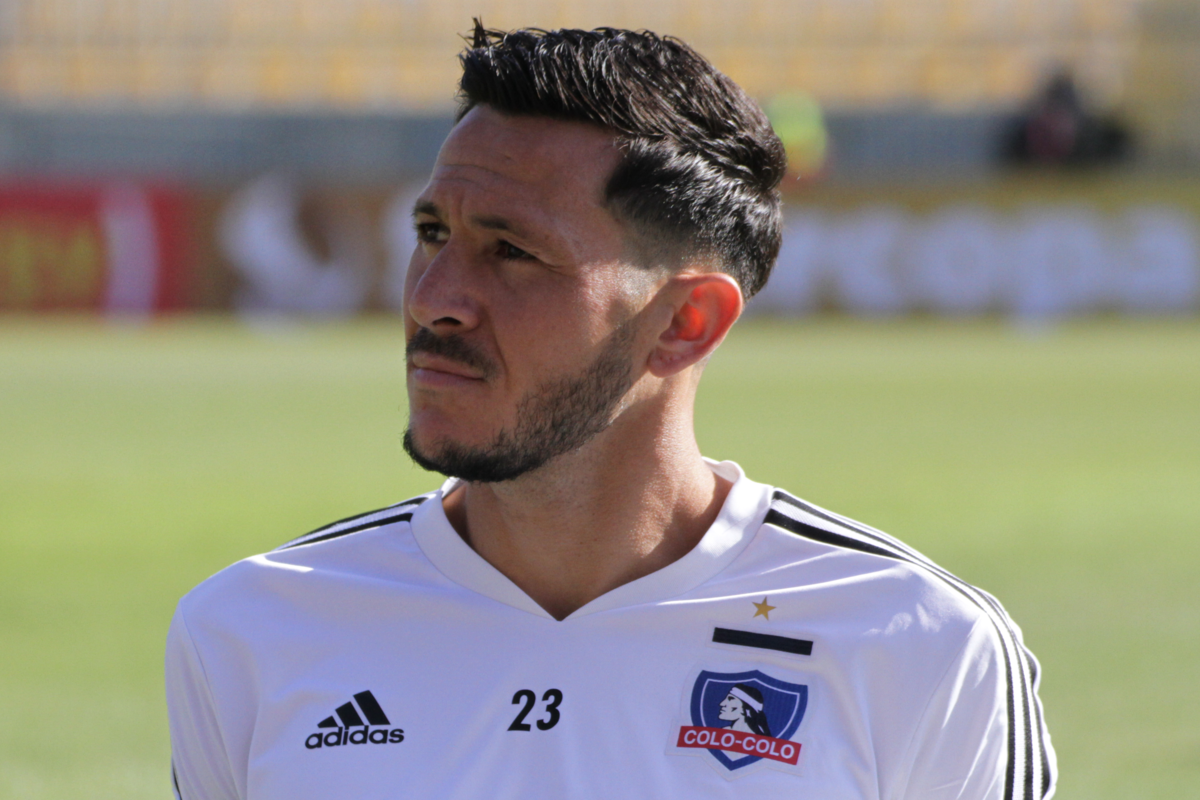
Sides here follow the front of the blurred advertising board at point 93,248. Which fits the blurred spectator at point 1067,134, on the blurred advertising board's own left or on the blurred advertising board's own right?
on the blurred advertising board's own left

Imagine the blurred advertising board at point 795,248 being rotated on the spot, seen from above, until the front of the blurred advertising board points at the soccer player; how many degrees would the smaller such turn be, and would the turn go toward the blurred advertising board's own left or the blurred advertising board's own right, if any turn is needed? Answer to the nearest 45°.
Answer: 0° — it already faces them

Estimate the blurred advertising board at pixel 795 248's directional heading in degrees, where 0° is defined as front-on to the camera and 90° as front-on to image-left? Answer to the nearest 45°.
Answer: approximately 0°

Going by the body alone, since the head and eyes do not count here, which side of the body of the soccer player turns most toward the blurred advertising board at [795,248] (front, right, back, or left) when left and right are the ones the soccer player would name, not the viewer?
back

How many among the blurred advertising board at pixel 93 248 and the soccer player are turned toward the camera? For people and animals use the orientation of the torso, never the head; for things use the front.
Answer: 2

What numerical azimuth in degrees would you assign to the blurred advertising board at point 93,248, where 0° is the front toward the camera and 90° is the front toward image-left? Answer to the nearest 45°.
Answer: approximately 0°

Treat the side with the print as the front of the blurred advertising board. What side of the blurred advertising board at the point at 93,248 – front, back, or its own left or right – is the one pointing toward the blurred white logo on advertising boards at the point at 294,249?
left

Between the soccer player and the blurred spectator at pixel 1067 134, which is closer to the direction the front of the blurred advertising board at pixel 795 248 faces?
the soccer player

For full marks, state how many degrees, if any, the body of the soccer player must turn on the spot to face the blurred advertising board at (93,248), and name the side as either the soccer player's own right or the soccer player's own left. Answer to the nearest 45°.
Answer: approximately 180°
